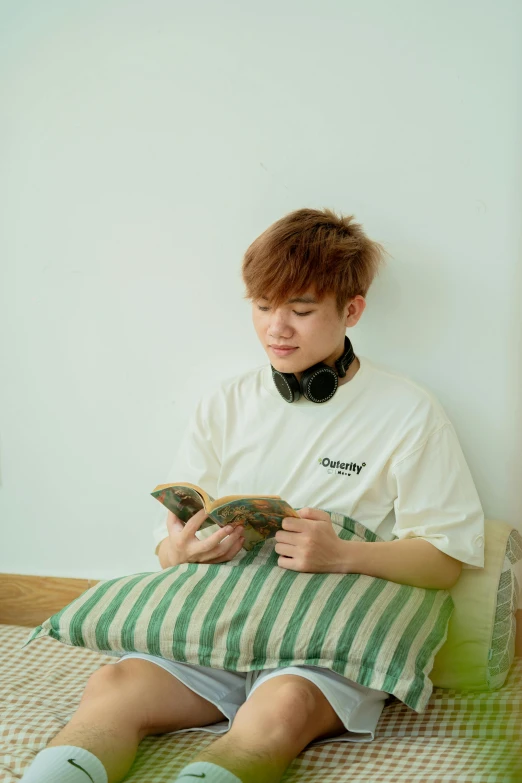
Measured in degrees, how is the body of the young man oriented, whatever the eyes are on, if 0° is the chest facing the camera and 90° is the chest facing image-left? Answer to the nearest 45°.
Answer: approximately 45°
